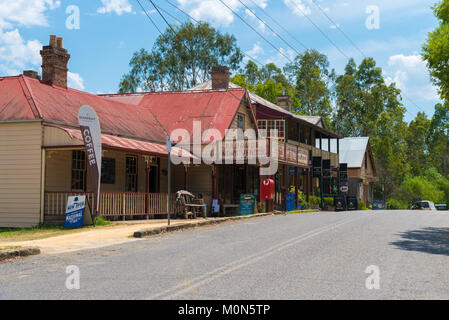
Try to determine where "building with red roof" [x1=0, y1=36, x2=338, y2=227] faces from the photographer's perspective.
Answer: facing the viewer and to the right of the viewer

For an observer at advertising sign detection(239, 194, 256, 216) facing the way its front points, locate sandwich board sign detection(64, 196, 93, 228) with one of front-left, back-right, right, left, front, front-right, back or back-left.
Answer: front-right

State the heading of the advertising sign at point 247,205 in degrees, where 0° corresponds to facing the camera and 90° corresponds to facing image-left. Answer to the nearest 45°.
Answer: approximately 0°

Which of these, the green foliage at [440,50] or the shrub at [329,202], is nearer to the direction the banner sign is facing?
the green foliage

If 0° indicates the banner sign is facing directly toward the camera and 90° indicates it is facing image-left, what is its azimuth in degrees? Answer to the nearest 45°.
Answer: approximately 0°

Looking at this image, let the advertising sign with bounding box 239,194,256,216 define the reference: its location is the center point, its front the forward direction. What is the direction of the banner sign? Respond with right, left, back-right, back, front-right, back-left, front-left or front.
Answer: front-right

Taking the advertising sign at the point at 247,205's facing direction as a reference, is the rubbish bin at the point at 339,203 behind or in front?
behind

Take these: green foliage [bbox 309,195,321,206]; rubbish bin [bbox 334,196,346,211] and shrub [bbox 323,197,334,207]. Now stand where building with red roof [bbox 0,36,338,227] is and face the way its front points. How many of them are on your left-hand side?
3

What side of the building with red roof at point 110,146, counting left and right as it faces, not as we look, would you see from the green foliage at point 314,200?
left

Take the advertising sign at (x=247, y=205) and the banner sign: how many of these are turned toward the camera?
2

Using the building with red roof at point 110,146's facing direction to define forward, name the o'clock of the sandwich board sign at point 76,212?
The sandwich board sign is roughly at 2 o'clock from the building with red roof.
